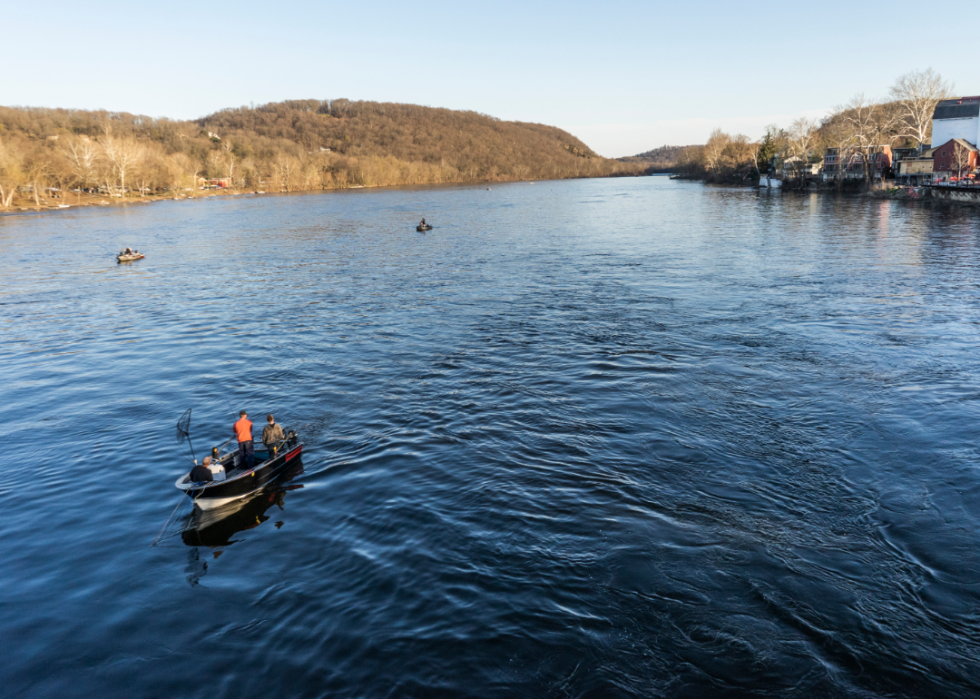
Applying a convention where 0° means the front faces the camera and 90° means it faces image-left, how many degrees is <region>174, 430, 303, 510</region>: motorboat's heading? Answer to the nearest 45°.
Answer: approximately 45°
